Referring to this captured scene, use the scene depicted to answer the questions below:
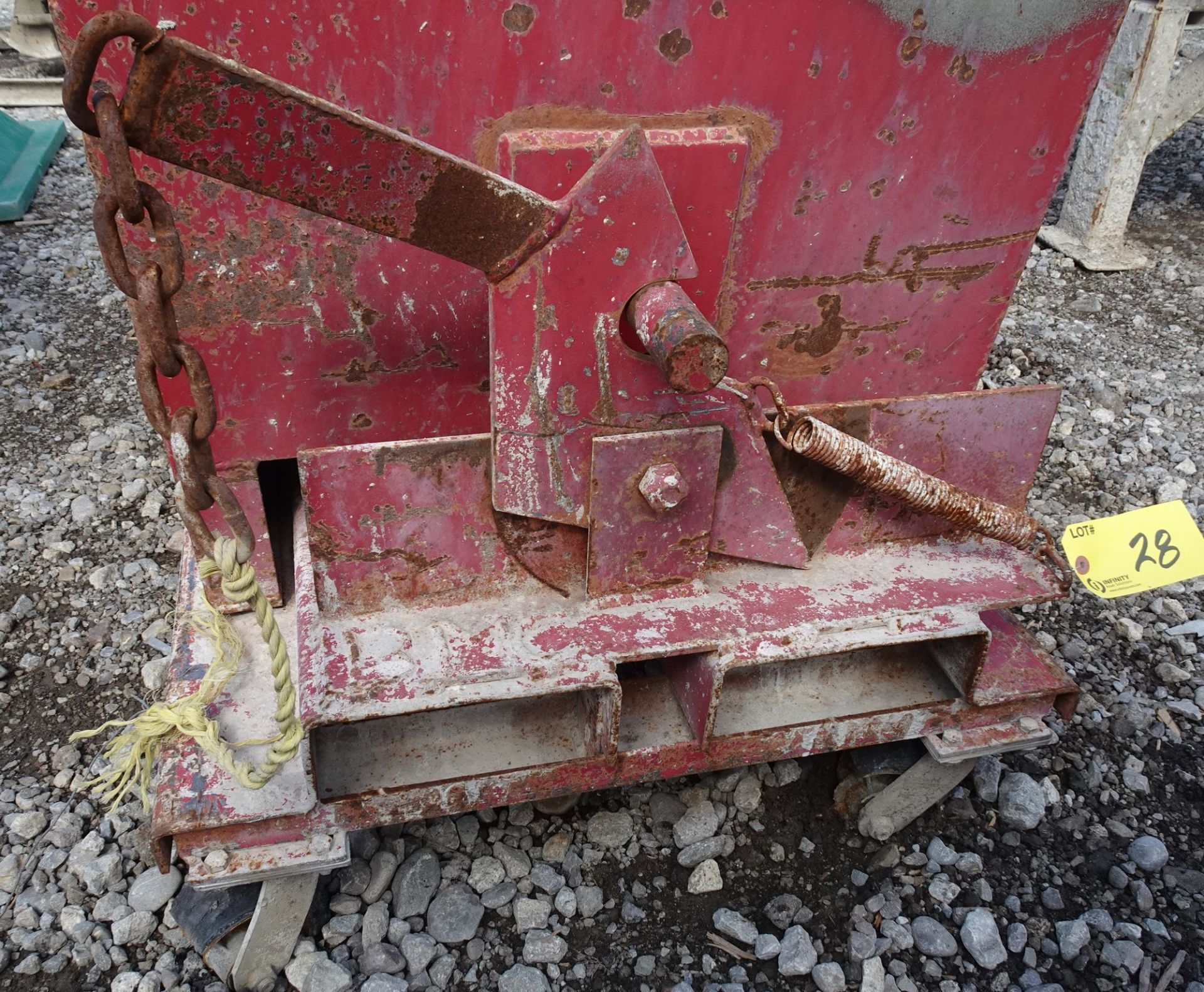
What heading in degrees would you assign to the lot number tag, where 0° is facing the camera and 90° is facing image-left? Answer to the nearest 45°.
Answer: approximately 0°

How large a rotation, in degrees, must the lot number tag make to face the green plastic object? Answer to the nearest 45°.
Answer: approximately 90° to its right

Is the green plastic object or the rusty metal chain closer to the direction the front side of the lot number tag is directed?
the rusty metal chain

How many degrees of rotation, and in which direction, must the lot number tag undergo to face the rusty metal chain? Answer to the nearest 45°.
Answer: approximately 45° to its right

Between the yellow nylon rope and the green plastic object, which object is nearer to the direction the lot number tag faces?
the yellow nylon rope

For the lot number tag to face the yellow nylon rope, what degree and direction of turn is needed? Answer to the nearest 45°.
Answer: approximately 45° to its right
